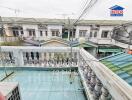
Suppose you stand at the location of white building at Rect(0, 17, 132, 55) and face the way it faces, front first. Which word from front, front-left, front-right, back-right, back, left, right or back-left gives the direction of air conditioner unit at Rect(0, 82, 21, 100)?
front

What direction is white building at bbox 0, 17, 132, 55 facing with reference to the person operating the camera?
facing the viewer
